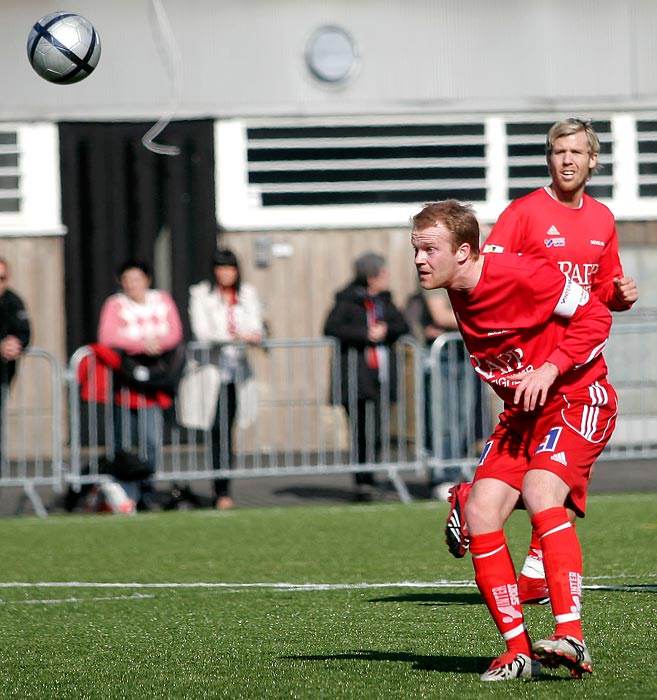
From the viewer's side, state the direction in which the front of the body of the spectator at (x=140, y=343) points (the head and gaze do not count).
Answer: toward the camera

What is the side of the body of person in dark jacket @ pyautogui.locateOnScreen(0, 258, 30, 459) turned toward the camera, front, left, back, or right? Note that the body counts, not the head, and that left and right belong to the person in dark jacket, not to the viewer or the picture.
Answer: front

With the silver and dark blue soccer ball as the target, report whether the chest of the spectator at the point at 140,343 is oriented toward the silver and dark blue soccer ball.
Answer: yes

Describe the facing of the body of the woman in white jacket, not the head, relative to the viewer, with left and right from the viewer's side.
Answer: facing the viewer

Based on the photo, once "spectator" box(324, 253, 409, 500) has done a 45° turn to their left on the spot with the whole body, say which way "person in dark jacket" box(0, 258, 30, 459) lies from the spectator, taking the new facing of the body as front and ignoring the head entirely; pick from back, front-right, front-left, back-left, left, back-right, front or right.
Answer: back-right

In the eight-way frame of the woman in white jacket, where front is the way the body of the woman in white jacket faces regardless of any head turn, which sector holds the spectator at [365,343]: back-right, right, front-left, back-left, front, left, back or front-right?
left

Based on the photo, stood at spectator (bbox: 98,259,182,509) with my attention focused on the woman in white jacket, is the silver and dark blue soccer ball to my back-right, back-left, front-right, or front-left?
back-right

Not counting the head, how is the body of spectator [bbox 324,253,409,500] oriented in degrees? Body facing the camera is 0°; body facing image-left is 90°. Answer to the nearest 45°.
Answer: approximately 0°

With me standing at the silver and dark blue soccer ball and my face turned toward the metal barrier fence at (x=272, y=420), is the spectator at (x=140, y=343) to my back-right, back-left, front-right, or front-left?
front-left

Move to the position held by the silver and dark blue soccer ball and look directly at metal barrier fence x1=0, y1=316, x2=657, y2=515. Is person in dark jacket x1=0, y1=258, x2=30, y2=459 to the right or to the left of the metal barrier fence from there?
left
